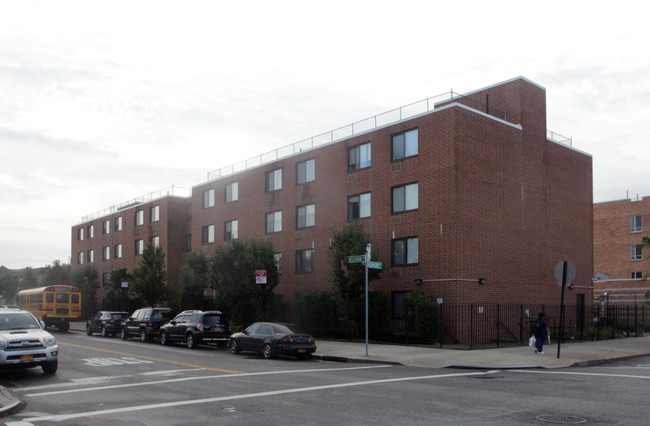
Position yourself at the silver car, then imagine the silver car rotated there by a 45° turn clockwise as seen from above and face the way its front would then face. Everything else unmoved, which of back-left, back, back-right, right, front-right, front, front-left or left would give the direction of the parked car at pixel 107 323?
back

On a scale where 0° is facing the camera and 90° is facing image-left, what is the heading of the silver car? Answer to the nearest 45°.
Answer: approximately 315°

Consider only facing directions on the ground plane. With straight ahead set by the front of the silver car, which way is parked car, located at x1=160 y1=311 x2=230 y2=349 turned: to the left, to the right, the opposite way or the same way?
the opposite way

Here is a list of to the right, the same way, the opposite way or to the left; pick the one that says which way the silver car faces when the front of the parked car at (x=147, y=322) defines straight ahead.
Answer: the opposite way

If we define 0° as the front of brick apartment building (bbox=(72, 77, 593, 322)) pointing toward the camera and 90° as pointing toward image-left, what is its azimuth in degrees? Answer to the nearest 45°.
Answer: approximately 45°

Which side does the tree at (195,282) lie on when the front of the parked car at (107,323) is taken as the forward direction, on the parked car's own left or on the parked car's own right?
on the parked car's own right

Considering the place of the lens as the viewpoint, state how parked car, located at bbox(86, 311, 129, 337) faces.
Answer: facing away from the viewer and to the left of the viewer

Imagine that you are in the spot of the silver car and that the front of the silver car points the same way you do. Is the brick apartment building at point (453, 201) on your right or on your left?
on your left

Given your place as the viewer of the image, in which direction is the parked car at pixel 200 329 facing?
facing away from the viewer and to the left of the viewer

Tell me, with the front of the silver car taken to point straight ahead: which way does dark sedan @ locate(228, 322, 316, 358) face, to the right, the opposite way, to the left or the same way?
the opposite way

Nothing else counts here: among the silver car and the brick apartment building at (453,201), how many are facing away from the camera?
0

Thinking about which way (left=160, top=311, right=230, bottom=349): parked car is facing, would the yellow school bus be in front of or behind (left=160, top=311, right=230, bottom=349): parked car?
in front

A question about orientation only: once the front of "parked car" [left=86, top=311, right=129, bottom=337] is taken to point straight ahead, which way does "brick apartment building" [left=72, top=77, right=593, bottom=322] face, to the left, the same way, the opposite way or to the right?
to the left
